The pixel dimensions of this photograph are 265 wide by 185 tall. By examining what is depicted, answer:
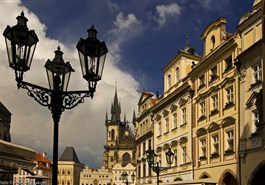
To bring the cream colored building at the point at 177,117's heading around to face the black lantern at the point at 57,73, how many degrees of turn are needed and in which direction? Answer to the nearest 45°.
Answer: approximately 45° to its left

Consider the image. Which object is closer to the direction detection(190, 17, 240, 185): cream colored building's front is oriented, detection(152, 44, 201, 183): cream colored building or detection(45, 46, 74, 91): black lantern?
the black lantern

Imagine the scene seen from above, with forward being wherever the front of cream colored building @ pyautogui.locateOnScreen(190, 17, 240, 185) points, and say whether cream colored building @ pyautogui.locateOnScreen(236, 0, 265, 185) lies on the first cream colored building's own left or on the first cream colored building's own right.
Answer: on the first cream colored building's own left

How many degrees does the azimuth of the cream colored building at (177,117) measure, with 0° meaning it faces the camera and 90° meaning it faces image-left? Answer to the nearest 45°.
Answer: approximately 45°

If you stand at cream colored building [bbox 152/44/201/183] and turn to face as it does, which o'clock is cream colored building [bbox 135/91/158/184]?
cream colored building [bbox 135/91/158/184] is roughly at 4 o'clock from cream colored building [bbox 152/44/201/183].

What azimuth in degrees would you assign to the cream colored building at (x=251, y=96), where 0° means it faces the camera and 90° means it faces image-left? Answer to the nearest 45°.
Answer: approximately 45°

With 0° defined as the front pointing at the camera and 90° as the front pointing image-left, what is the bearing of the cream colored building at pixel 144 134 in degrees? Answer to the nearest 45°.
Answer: approximately 45°

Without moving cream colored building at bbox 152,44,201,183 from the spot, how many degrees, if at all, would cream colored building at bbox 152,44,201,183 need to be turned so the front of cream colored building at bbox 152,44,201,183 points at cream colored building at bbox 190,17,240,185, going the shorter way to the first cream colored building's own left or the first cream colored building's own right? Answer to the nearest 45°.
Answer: approximately 45° to the first cream colored building's own left

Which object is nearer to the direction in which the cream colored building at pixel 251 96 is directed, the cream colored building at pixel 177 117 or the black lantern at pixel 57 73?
the black lantern
